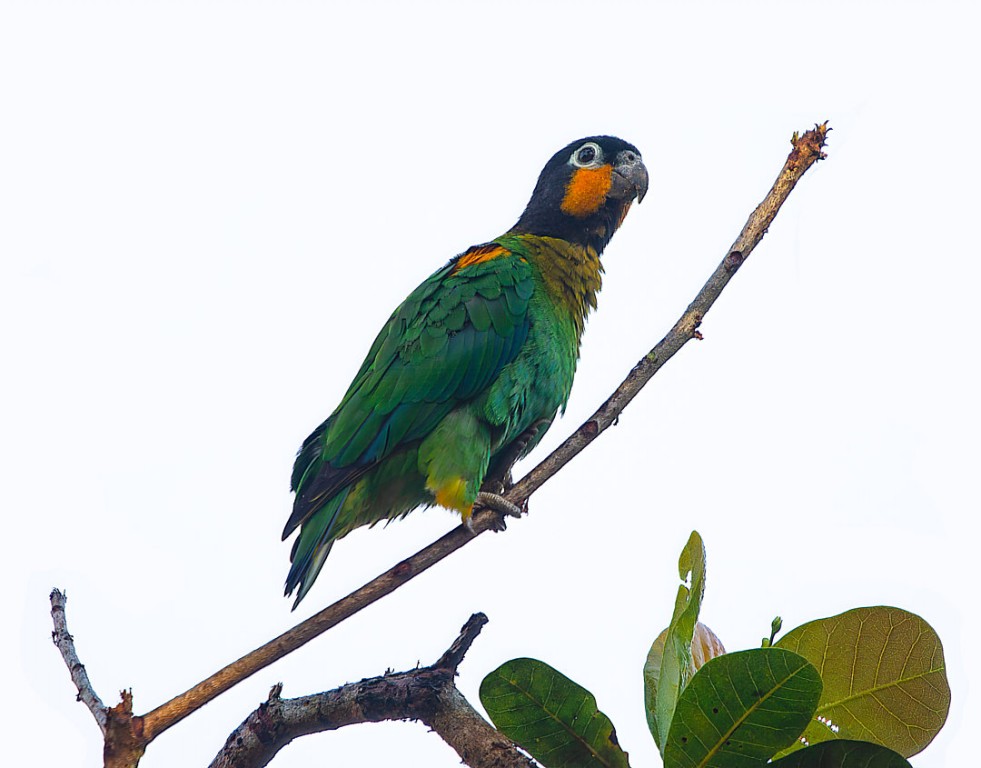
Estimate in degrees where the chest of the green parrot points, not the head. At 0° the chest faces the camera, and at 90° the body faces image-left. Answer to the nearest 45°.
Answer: approximately 270°

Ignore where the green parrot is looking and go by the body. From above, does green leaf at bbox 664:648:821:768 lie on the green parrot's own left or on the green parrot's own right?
on the green parrot's own right

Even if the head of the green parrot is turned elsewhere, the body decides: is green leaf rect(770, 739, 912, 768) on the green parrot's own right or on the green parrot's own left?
on the green parrot's own right

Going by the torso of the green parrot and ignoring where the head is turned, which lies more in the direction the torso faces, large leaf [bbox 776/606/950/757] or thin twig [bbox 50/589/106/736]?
the large leaf

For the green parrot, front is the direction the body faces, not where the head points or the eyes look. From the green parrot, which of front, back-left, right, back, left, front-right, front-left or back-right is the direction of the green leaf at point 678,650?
front

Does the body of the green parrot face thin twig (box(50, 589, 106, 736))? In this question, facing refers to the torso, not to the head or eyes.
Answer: no

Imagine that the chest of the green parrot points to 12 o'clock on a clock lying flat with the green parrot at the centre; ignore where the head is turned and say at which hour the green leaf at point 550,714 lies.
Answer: The green leaf is roughly at 3 o'clock from the green parrot.
